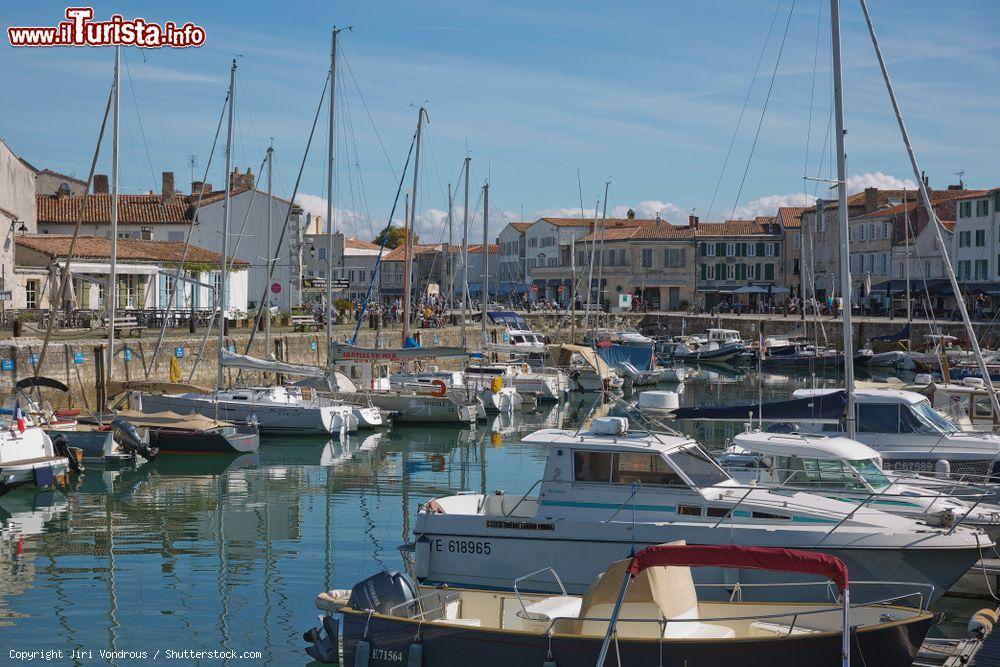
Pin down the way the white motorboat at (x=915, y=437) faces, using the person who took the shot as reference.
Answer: facing to the right of the viewer

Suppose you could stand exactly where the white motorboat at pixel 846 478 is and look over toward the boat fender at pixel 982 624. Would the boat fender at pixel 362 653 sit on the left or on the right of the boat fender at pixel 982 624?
right

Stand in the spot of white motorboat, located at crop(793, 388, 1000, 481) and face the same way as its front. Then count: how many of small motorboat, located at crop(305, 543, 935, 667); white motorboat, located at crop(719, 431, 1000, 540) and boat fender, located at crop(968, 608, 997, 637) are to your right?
3

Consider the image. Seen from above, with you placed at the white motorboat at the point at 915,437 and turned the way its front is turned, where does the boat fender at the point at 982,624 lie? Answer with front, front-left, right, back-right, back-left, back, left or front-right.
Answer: right

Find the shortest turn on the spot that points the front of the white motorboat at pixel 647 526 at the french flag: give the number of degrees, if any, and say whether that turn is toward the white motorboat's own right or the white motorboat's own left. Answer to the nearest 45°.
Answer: approximately 135° to the white motorboat's own left

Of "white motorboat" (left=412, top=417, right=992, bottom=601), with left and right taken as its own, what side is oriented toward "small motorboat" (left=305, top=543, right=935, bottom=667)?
right

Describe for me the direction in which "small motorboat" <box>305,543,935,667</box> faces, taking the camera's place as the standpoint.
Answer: facing to the right of the viewer

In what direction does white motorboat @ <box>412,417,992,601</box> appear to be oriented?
to the viewer's right

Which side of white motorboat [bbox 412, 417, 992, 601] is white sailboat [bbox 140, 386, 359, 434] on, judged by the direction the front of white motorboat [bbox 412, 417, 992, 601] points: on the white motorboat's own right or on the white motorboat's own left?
on the white motorboat's own left

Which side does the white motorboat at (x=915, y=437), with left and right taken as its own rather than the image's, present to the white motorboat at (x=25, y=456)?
back
